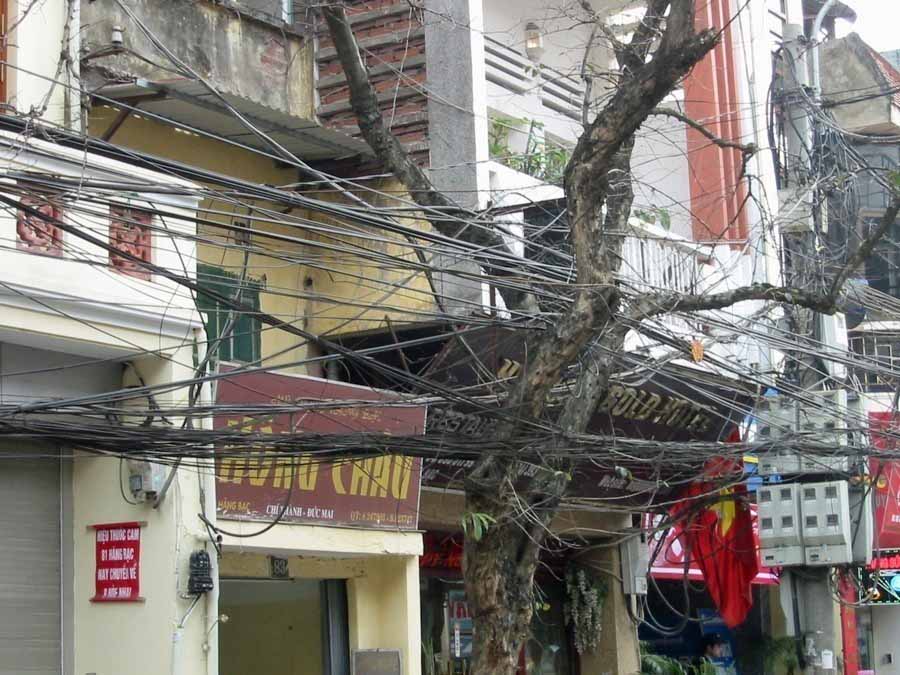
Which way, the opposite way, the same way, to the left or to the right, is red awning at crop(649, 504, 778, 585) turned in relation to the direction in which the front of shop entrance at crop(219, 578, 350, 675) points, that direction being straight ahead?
the same way

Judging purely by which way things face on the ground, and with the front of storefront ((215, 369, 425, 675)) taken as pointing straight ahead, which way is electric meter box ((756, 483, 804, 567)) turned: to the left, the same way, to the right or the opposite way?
the same way

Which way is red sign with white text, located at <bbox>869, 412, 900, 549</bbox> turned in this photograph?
toward the camera

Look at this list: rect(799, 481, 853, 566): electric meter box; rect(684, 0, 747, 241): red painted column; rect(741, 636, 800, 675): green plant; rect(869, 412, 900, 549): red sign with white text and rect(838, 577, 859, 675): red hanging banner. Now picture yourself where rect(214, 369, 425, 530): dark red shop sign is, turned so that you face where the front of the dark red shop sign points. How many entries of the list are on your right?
0

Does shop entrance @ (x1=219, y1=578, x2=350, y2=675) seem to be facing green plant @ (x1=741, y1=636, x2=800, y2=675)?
no

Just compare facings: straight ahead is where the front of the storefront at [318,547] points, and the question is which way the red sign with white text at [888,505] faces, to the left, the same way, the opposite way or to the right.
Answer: the same way

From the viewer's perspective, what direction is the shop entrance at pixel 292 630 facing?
toward the camera

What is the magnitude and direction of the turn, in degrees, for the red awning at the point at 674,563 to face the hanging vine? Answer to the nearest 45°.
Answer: approximately 45° to its right

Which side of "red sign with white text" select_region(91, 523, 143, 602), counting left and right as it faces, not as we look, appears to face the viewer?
front

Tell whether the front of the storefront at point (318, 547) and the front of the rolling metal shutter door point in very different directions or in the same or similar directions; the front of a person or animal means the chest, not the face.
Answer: same or similar directions

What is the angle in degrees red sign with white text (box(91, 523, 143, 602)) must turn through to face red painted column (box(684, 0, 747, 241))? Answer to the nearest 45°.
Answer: approximately 135° to its left

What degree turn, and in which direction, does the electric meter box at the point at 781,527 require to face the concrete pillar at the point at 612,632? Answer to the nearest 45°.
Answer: approximately 135° to its right

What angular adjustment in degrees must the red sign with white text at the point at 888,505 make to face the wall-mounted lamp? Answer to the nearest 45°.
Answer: approximately 45° to its right
